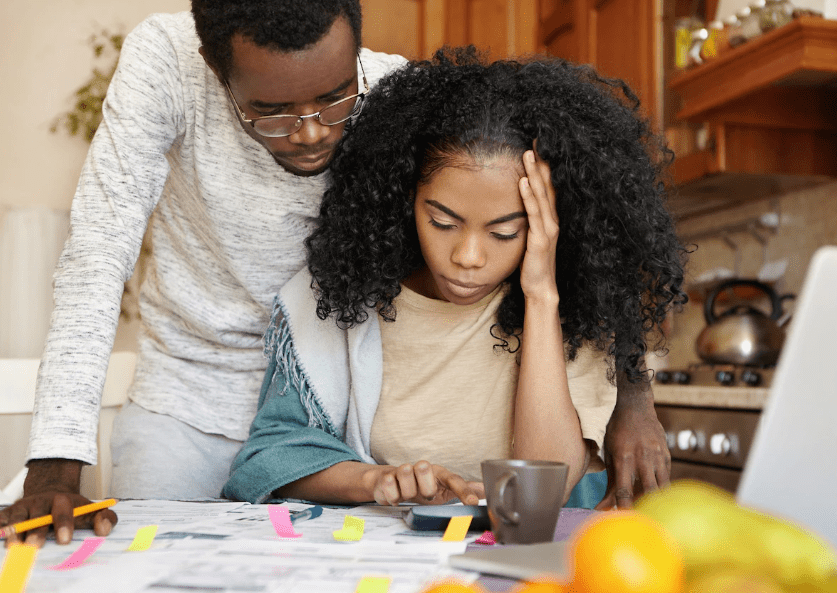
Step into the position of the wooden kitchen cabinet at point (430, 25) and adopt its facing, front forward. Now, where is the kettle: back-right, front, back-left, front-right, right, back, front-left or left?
front-left

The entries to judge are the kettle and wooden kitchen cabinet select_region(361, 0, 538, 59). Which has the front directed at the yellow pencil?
the wooden kitchen cabinet

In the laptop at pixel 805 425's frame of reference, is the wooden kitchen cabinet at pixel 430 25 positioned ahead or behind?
ahead

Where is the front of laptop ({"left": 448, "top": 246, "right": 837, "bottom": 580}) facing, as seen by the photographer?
facing away from the viewer and to the left of the viewer

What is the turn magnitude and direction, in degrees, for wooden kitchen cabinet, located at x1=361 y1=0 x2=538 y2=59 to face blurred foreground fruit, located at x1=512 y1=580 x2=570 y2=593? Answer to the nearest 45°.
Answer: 0° — it already faces it

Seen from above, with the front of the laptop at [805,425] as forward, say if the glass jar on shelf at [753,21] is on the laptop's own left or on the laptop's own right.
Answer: on the laptop's own right

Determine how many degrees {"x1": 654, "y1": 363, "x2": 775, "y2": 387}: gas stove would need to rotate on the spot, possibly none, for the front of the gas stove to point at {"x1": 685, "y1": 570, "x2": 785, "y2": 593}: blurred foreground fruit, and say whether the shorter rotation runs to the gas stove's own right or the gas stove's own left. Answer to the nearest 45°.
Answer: approximately 45° to the gas stove's own left

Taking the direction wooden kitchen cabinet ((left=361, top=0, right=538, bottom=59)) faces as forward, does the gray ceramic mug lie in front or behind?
in front
